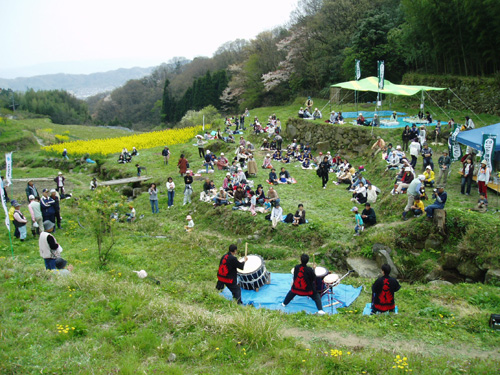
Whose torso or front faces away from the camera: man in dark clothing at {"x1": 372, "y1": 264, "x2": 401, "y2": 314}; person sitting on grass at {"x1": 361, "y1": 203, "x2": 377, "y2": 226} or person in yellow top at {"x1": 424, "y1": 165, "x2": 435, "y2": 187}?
the man in dark clothing

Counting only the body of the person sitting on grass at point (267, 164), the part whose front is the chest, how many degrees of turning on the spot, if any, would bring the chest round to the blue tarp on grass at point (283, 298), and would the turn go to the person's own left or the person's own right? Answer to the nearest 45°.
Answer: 0° — they already face it

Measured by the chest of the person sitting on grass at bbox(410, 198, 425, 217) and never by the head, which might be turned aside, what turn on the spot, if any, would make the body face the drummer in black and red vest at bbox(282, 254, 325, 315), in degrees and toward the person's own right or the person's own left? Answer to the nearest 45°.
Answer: approximately 45° to the person's own left

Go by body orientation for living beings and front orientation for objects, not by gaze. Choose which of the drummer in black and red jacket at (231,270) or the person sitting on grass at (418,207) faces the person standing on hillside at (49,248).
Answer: the person sitting on grass

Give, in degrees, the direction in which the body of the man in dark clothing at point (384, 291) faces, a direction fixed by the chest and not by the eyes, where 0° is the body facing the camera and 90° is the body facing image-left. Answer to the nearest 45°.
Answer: approximately 180°
